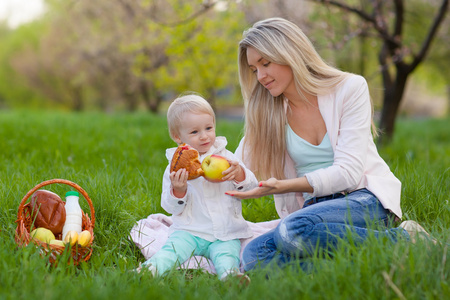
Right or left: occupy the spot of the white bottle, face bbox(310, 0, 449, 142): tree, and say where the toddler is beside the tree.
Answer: right

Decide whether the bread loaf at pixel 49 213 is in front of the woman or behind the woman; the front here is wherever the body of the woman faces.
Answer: in front

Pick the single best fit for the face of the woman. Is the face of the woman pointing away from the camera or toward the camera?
toward the camera

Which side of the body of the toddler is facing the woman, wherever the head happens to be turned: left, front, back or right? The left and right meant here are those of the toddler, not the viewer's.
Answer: left

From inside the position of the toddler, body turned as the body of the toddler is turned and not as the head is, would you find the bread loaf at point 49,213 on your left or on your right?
on your right

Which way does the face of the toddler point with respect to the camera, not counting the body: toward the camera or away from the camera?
toward the camera

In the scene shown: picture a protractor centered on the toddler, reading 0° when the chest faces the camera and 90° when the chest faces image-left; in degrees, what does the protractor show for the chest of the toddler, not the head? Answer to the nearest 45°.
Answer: approximately 0°

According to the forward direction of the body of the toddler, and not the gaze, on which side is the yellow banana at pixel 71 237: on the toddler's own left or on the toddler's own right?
on the toddler's own right

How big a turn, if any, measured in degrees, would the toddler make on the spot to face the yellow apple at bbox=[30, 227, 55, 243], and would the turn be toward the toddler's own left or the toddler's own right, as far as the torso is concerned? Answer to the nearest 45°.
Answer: approximately 90° to the toddler's own right

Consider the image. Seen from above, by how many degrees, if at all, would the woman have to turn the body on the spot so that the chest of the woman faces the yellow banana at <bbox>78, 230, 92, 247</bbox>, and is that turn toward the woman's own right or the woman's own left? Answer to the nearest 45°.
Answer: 0° — they already face it

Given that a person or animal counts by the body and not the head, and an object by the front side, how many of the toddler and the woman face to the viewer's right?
0

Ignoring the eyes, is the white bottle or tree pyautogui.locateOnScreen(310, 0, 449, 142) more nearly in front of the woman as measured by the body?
the white bottle

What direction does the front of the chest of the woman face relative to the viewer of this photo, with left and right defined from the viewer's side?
facing the viewer and to the left of the viewer

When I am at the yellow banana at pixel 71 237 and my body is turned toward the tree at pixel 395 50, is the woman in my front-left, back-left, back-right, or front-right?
front-right

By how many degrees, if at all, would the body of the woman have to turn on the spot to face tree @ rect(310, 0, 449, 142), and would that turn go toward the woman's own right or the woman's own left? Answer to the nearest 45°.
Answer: approximately 135° to the woman's own right

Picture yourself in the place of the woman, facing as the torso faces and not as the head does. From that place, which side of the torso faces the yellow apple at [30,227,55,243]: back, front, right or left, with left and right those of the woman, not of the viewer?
front
